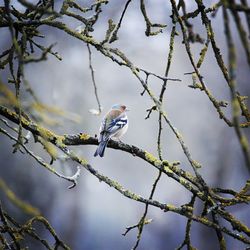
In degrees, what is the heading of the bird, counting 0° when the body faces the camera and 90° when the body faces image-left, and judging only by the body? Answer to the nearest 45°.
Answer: approximately 225°
